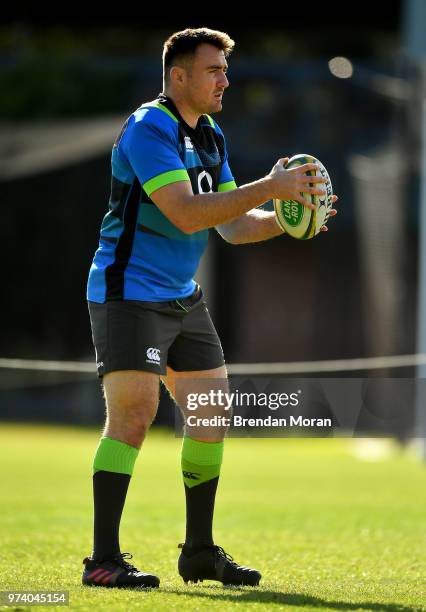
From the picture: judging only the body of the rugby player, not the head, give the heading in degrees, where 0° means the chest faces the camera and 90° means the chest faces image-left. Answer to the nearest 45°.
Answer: approximately 315°

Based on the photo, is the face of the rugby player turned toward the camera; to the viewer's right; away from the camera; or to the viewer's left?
to the viewer's right
